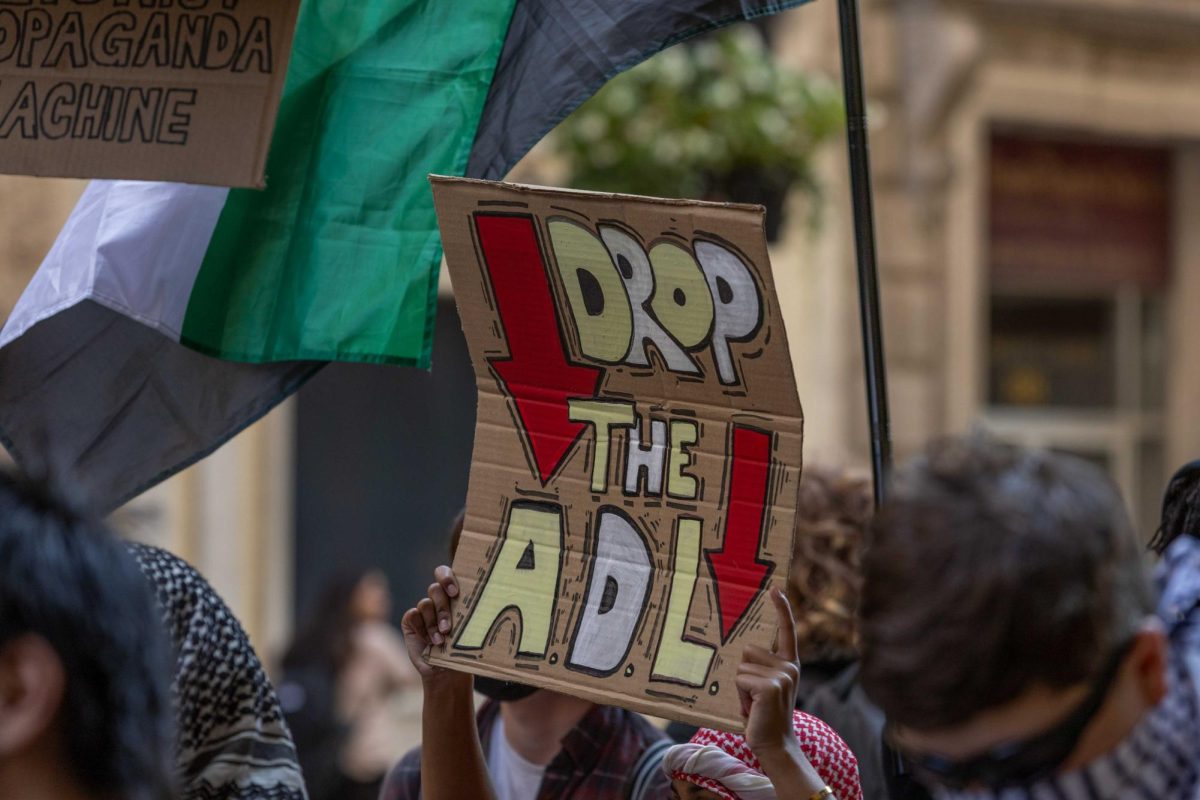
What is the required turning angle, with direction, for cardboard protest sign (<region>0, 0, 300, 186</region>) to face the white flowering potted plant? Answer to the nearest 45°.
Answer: approximately 135° to its left

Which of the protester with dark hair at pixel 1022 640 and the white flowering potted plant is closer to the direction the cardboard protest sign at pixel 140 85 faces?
the protester with dark hair

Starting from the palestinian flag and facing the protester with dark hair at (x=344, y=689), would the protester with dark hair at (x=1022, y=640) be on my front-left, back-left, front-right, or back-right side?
back-right

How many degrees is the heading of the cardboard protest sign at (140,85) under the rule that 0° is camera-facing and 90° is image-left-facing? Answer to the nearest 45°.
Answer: approximately 0°

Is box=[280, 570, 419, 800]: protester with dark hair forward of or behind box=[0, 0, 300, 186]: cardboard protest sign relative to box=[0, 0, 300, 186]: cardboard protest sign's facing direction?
behind

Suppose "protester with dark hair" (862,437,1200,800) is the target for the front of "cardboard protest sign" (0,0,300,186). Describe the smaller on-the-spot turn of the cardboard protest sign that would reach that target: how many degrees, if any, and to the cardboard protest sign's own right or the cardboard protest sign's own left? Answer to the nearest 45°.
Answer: approximately 45° to the cardboard protest sign's own left
